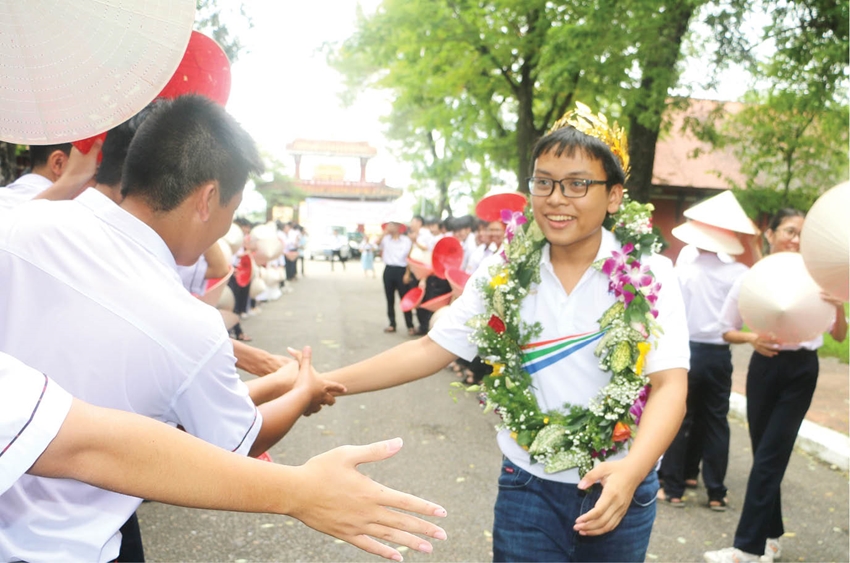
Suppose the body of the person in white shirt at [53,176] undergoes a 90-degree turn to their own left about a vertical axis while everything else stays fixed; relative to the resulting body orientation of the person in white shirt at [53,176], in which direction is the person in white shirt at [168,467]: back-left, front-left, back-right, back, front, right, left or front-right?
back

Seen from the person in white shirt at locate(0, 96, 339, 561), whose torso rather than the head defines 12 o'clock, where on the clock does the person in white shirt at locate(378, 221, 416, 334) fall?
the person in white shirt at locate(378, 221, 416, 334) is roughly at 11 o'clock from the person in white shirt at locate(0, 96, 339, 561).

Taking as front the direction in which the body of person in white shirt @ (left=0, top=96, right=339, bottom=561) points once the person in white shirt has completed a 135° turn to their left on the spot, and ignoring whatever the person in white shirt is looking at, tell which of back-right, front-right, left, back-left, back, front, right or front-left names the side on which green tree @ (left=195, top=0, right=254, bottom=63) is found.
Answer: right

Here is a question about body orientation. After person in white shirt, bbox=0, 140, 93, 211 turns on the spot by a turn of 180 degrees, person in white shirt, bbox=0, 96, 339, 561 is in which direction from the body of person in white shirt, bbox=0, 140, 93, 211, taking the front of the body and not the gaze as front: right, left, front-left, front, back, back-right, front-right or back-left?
left

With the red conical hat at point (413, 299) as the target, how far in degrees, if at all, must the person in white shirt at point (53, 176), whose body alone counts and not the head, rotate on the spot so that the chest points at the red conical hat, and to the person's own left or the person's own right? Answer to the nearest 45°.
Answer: approximately 45° to the person's own left

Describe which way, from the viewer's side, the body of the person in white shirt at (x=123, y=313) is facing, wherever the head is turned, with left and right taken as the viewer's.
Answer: facing away from the viewer and to the right of the viewer

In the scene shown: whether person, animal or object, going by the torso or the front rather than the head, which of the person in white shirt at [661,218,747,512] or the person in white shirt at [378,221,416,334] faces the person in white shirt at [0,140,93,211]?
the person in white shirt at [378,221,416,334]

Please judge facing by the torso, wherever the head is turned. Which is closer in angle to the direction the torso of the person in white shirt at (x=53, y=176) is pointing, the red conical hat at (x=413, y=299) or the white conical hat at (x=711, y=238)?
the white conical hat

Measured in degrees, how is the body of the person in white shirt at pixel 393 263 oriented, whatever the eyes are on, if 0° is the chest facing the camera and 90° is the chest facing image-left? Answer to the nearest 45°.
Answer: approximately 0°

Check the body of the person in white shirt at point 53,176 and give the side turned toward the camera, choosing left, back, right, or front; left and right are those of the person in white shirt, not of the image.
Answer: right

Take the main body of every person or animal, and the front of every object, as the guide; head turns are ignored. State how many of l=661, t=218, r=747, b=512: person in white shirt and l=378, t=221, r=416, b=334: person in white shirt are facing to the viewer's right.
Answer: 0

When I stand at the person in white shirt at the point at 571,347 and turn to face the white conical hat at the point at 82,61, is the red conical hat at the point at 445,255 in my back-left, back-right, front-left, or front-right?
back-right

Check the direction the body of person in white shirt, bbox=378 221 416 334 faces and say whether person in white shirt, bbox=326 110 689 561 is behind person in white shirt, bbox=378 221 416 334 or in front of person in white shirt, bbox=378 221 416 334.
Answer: in front

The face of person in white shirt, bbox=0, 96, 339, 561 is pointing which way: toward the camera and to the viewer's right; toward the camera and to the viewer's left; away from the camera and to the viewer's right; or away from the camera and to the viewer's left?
away from the camera and to the viewer's right
